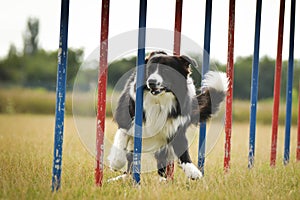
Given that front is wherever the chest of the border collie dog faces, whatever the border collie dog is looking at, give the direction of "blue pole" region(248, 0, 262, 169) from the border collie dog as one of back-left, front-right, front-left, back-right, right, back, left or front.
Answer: back-left

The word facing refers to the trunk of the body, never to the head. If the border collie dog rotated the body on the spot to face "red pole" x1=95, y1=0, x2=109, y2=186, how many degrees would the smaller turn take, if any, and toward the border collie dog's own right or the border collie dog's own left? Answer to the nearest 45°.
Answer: approximately 45° to the border collie dog's own right

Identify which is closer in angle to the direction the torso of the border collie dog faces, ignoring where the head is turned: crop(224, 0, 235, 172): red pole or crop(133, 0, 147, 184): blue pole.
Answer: the blue pole

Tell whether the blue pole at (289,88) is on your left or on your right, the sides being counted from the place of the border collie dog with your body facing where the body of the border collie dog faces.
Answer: on your left

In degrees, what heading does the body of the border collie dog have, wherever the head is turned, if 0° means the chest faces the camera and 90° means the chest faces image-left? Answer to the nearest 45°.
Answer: approximately 0°

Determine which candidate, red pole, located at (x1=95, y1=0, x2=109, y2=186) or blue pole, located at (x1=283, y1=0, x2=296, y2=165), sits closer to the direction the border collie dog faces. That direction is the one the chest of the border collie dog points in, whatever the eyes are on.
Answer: the red pole

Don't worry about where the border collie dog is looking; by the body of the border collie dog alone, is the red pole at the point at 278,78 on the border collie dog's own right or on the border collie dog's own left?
on the border collie dog's own left

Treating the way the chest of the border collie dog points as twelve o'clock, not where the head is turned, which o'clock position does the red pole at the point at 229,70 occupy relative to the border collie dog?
The red pole is roughly at 8 o'clock from the border collie dog.
